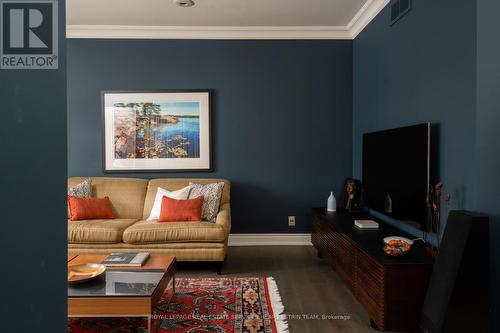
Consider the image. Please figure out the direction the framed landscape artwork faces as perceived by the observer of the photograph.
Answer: facing the viewer

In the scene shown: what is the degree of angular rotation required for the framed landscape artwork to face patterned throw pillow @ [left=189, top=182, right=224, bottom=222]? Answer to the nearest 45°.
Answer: approximately 45° to its left

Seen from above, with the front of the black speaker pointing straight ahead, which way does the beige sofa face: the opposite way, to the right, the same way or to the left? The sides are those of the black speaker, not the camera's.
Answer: to the left

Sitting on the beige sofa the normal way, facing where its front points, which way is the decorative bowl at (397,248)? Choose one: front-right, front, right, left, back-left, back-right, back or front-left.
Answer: front-left

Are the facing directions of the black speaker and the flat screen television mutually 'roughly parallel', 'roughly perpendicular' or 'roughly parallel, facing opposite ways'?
roughly parallel

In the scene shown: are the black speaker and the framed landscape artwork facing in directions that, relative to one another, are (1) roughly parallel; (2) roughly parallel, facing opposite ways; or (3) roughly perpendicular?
roughly perpendicular

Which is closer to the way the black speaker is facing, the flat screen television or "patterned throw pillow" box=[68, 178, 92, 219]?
the patterned throw pillow

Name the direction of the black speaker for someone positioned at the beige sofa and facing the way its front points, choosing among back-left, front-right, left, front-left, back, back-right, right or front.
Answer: front-left

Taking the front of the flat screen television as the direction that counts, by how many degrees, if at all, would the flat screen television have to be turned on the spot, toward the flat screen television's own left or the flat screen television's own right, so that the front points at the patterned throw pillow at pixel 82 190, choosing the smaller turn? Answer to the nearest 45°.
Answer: approximately 45° to the flat screen television's own right

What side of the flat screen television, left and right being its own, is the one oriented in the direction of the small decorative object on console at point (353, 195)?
right

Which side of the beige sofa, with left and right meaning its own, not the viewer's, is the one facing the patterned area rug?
front

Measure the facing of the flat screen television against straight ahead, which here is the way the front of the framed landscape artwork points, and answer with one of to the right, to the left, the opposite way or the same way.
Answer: to the right

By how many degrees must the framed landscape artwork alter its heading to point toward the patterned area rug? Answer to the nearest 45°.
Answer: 0° — it already faces it

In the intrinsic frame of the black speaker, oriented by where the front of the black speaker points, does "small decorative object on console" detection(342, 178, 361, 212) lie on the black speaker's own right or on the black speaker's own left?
on the black speaker's own right

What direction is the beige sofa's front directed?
toward the camera

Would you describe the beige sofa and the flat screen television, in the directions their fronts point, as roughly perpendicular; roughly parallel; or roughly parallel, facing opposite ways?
roughly perpendicular
